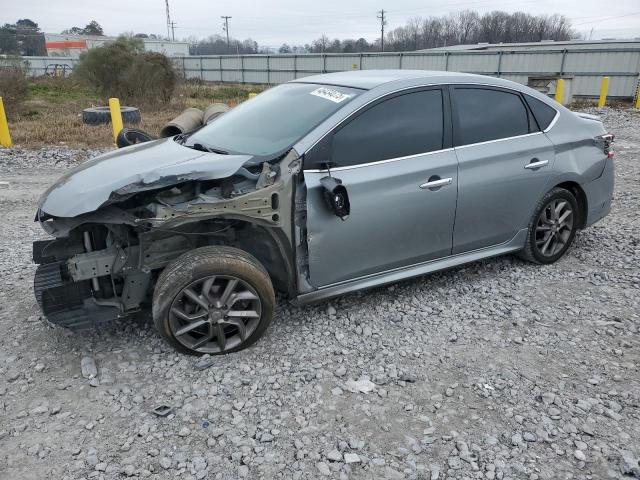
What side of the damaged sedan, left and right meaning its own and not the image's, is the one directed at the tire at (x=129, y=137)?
right

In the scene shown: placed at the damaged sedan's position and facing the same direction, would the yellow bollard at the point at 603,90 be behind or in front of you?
behind

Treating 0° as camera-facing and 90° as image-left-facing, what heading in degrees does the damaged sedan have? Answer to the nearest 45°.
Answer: approximately 45°

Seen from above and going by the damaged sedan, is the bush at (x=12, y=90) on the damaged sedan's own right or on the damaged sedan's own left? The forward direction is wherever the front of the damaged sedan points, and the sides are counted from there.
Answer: on the damaged sedan's own right

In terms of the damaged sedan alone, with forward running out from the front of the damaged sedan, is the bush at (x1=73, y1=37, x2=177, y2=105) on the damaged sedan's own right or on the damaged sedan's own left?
on the damaged sedan's own right

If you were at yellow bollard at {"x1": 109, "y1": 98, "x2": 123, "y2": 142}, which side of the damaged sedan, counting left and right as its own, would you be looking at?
right
